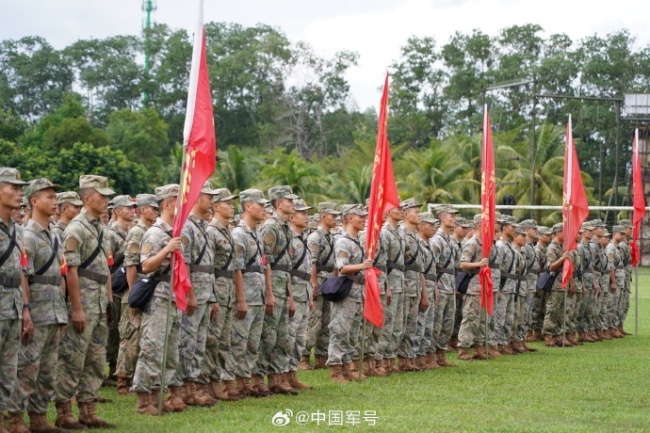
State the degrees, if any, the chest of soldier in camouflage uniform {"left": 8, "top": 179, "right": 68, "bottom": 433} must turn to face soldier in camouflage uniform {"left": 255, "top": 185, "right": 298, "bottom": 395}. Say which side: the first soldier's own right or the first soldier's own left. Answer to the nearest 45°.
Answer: approximately 90° to the first soldier's own left

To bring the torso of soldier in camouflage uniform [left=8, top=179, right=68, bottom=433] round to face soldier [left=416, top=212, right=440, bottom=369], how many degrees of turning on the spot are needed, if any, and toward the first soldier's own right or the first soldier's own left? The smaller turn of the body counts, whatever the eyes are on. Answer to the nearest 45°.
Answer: approximately 90° to the first soldier's own left

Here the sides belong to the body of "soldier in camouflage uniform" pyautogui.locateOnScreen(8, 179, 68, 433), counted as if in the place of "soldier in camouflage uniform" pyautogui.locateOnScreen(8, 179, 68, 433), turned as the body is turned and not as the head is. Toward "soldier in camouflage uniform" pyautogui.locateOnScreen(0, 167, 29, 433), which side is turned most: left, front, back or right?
right

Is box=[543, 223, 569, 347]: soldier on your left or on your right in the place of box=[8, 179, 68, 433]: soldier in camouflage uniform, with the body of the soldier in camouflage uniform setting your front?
on your left

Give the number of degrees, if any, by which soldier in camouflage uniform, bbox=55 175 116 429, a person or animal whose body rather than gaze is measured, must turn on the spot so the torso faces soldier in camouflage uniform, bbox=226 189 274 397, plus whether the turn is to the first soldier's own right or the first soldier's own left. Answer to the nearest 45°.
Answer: approximately 90° to the first soldier's own left

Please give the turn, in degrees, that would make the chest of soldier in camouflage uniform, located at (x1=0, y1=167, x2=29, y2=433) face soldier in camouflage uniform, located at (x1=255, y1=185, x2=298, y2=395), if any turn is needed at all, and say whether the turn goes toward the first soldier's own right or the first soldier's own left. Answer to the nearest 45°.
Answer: approximately 90° to the first soldier's own left

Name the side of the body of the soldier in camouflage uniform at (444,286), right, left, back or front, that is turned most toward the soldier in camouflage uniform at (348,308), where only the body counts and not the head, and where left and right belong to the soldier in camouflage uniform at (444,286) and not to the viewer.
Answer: right
